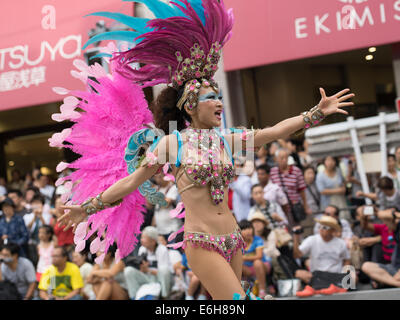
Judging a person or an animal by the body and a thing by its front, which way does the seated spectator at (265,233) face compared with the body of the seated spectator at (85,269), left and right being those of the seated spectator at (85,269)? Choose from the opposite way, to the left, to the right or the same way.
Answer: the same way

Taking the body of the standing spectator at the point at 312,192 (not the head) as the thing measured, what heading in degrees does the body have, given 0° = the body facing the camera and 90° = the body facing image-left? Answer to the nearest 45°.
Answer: approximately 45°

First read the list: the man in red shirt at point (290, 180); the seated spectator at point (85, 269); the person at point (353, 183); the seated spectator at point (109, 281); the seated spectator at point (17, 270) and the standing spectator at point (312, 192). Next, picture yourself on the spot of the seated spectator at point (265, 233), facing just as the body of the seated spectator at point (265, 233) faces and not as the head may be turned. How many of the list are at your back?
3

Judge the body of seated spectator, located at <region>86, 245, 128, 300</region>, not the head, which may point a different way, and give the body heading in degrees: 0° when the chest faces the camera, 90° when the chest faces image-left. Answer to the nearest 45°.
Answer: approximately 45°

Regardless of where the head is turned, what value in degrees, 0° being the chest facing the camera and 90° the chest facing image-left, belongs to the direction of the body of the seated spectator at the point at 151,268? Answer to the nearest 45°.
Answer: approximately 45°

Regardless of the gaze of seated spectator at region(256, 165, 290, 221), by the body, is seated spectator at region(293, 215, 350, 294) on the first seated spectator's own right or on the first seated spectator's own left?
on the first seated spectator's own left

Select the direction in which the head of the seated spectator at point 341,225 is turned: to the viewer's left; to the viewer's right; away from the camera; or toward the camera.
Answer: toward the camera

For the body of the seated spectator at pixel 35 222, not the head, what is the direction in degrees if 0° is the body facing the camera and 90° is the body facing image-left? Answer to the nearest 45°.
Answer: approximately 0°

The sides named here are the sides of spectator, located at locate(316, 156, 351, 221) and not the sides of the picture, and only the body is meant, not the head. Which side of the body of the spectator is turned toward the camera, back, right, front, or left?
front

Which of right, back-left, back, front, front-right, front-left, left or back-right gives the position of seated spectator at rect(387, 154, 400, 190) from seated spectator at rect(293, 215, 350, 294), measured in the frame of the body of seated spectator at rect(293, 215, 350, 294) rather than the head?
back

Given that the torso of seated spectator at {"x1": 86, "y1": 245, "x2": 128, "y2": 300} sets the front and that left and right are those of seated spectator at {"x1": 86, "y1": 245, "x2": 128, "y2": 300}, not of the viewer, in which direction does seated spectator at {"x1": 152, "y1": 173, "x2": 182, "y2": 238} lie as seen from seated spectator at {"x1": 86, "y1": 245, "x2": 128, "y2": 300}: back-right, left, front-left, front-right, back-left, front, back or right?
back-left

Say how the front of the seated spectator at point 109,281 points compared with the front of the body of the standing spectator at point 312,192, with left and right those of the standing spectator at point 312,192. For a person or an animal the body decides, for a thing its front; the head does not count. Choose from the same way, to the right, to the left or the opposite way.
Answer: the same way

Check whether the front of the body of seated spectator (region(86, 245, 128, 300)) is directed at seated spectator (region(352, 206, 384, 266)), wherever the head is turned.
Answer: no
